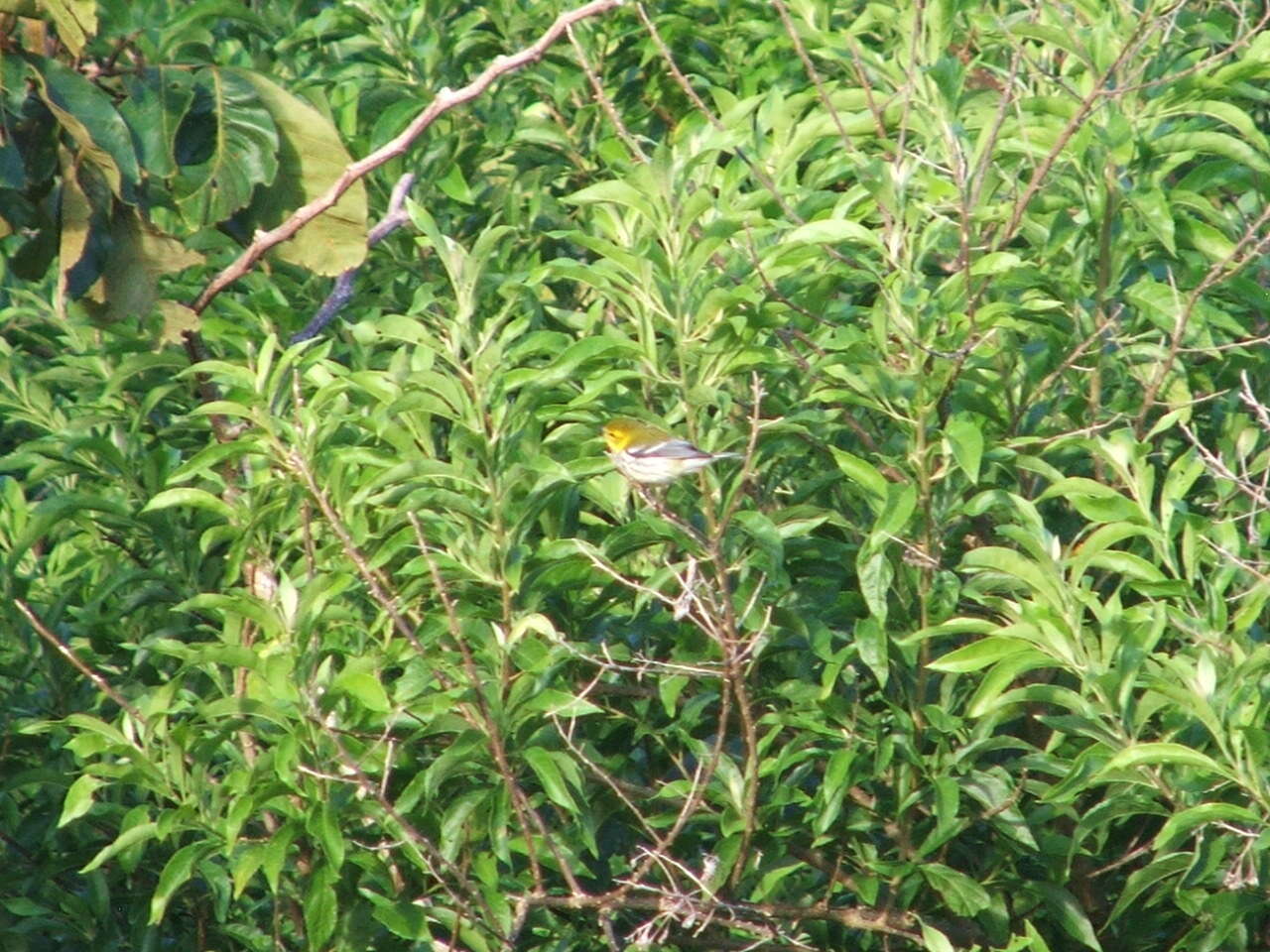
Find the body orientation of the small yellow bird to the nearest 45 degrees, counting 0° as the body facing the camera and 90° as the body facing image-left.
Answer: approximately 90°
